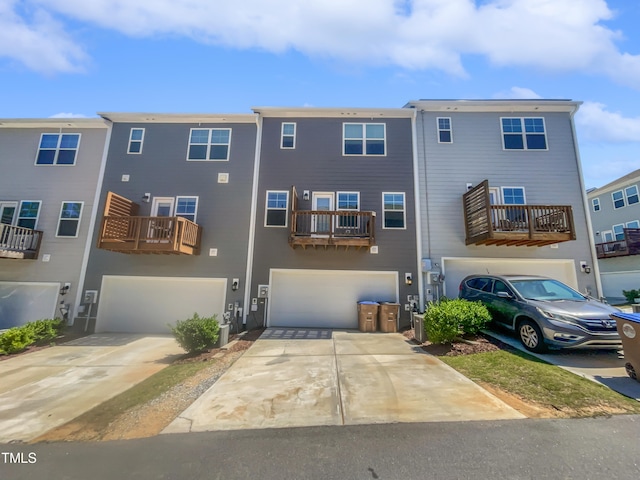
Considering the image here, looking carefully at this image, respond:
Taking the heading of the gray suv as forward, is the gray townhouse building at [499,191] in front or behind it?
behind

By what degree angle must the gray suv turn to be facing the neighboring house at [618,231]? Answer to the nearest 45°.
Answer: approximately 135° to its left

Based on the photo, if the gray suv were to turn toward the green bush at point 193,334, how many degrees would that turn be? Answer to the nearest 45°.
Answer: approximately 90° to its right

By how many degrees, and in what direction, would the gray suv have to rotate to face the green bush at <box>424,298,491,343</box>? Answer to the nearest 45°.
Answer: approximately 135° to its right

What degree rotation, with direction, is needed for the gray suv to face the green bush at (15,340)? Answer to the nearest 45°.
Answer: approximately 90° to its right
